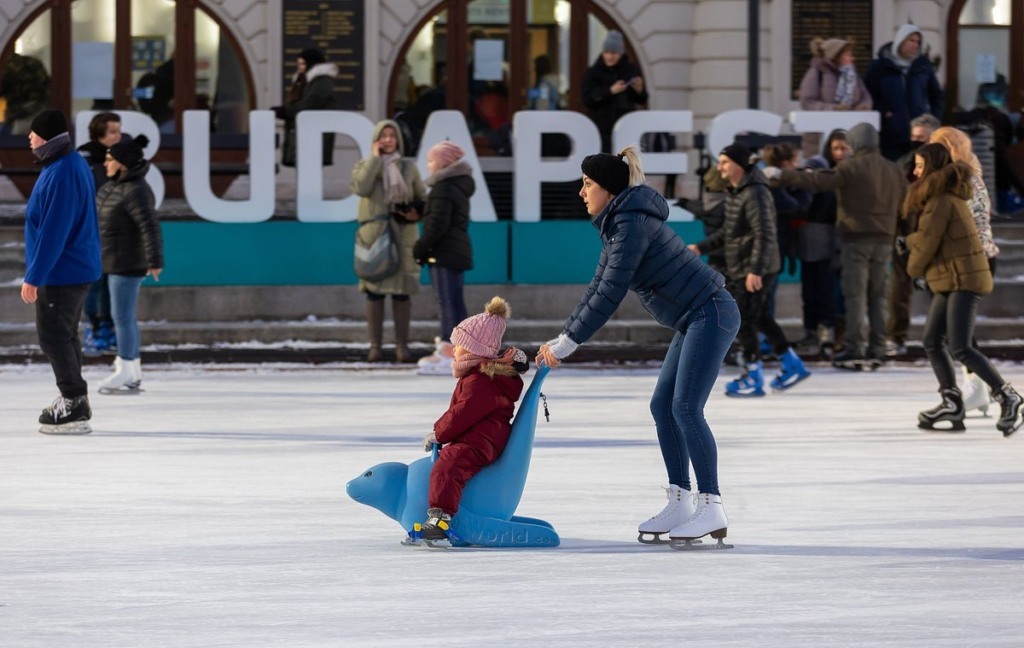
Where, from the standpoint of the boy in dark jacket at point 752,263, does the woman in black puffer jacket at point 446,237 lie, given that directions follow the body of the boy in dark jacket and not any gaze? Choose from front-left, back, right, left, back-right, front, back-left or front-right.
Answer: front-right

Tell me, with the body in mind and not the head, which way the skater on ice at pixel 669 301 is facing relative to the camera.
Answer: to the viewer's left

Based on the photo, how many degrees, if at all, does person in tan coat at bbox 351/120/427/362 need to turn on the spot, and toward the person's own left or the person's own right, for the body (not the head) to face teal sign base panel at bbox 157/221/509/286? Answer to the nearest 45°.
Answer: approximately 180°

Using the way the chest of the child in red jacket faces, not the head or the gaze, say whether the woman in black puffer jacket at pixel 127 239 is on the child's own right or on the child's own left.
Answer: on the child's own right

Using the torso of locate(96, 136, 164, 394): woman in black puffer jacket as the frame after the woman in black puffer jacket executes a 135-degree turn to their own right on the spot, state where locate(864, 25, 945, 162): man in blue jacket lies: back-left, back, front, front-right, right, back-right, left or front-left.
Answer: front

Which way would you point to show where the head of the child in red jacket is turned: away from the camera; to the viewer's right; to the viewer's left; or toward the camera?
to the viewer's left

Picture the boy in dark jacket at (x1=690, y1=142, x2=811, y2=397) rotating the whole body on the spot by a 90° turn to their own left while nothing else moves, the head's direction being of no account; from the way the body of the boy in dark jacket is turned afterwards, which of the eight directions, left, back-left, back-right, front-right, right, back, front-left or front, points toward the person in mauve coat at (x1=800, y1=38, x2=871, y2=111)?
back

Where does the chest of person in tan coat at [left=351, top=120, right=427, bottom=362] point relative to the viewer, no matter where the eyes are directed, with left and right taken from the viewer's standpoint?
facing the viewer

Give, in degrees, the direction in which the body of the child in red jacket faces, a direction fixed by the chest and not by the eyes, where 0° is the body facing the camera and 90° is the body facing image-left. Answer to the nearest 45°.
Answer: approximately 90°

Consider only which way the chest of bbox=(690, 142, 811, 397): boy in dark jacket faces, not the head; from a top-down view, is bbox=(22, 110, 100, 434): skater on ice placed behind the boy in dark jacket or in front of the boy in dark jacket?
in front

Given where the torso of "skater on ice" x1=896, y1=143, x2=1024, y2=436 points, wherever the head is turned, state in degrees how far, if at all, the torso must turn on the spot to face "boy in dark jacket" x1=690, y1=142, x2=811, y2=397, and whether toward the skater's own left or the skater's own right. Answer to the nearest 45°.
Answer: approximately 45° to the skater's own right

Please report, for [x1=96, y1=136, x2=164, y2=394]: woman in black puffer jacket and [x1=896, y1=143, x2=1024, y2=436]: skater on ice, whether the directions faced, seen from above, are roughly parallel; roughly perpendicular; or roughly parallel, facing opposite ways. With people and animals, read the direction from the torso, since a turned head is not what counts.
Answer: roughly parallel

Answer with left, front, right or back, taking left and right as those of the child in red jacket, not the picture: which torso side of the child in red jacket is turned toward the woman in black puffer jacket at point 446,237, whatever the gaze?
right

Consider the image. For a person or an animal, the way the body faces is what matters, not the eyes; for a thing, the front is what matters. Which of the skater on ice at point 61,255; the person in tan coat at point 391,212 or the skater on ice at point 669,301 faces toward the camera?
the person in tan coat

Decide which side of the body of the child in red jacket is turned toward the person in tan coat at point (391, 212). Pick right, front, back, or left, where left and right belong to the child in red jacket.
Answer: right
